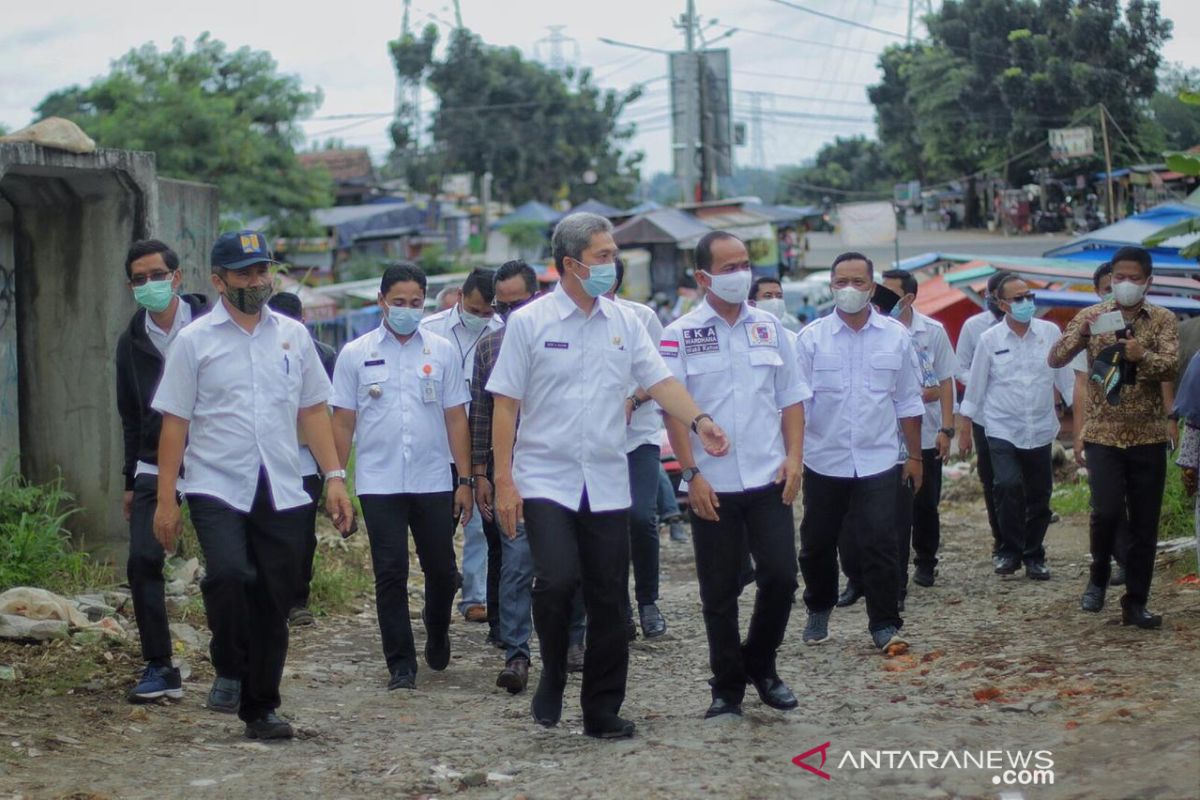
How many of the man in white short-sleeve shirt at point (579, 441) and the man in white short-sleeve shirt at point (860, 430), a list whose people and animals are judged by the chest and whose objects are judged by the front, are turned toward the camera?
2

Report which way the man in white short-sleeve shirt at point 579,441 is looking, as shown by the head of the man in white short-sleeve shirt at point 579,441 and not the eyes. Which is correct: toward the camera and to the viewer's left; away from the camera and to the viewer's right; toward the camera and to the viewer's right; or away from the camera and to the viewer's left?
toward the camera and to the viewer's right

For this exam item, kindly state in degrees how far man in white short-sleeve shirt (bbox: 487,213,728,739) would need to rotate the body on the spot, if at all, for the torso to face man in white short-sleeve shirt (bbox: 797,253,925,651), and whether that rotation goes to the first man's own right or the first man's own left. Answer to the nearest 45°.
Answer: approximately 135° to the first man's own left

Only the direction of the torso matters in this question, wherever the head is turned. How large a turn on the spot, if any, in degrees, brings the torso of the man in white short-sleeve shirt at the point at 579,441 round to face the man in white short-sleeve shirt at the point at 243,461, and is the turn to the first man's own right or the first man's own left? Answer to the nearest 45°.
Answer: approximately 90° to the first man's own right

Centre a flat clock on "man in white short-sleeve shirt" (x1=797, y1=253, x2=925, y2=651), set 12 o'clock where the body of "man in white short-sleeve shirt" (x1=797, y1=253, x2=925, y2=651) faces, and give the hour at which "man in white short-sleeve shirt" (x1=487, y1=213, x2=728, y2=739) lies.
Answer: "man in white short-sleeve shirt" (x1=487, y1=213, x2=728, y2=739) is roughly at 1 o'clock from "man in white short-sleeve shirt" (x1=797, y1=253, x2=925, y2=651).

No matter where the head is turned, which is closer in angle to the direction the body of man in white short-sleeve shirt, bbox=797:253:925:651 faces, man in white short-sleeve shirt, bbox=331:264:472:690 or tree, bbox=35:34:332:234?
the man in white short-sleeve shirt

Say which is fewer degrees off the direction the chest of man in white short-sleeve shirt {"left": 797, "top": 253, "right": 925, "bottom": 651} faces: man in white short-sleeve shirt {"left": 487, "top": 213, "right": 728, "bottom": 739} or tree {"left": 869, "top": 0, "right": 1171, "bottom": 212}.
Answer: the man in white short-sleeve shirt

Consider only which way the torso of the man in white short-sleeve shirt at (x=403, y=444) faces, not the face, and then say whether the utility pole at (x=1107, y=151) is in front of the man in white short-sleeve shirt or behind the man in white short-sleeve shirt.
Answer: behind

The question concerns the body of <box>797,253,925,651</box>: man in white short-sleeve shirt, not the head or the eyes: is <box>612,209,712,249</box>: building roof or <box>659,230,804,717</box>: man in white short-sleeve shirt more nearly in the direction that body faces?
the man in white short-sleeve shirt

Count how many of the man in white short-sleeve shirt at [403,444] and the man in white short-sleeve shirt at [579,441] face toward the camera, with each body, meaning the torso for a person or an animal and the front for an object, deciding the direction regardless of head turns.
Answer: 2
